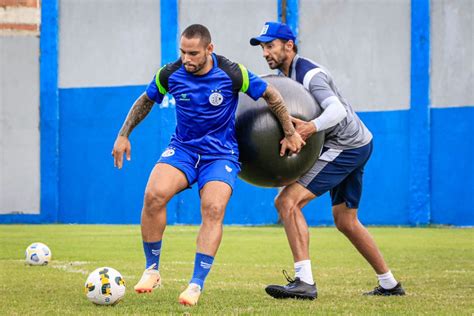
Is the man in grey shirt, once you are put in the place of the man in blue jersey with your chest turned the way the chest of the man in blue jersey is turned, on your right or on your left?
on your left

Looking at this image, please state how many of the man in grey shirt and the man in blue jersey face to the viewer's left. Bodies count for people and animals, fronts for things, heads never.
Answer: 1

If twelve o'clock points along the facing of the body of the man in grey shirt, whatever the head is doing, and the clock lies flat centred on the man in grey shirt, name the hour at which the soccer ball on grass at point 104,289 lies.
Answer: The soccer ball on grass is roughly at 11 o'clock from the man in grey shirt.

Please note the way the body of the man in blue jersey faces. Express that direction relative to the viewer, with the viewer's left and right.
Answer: facing the viewer

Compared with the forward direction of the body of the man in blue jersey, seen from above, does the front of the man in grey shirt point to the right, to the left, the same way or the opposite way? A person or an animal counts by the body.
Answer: to the right

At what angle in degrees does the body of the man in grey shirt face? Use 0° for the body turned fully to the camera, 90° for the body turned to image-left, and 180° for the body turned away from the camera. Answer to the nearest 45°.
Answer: approximately 90°

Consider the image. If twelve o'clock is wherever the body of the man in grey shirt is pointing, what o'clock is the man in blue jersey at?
The man in blue jersey is roughly at 11 o'clock from the man in grey shirt.
